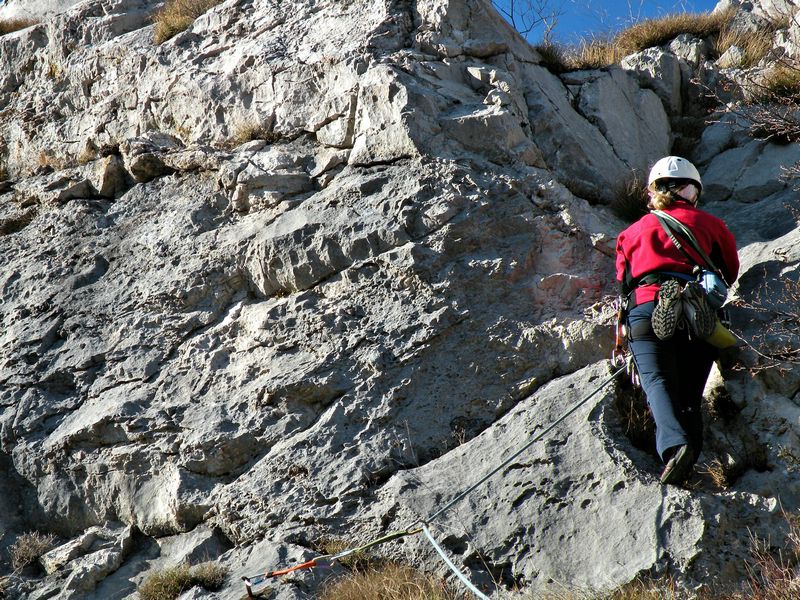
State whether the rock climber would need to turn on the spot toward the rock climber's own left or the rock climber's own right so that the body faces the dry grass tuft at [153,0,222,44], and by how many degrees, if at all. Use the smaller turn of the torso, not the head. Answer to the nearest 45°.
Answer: approximately 45° to the rock climber's own left

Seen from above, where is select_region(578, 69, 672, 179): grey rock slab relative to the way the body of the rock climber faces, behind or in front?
in front

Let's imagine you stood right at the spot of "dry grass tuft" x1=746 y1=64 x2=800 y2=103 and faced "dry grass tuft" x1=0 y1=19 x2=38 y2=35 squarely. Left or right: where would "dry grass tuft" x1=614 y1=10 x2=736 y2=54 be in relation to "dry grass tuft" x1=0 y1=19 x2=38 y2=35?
right

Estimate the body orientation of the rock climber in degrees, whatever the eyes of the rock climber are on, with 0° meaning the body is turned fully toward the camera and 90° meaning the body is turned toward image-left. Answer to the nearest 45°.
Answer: approximately 180°

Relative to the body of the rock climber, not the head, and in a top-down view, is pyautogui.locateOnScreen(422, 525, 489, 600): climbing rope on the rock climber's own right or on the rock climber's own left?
on the rock climber's own left

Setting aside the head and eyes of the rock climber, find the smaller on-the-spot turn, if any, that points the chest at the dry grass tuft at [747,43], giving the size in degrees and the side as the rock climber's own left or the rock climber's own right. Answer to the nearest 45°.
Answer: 0° — they already face it

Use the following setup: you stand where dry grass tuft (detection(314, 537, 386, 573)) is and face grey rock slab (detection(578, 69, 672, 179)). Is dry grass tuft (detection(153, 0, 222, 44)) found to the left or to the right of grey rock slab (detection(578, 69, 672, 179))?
left

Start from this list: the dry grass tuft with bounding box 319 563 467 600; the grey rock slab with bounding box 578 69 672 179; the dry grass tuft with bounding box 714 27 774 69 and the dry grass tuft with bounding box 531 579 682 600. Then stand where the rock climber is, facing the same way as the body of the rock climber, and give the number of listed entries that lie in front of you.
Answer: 2

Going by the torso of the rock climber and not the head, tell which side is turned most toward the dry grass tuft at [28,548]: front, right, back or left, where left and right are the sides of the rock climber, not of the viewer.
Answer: left

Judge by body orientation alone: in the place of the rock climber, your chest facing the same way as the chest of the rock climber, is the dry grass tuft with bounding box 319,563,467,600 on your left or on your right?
on your left

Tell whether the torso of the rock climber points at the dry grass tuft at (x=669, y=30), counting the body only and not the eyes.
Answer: yes

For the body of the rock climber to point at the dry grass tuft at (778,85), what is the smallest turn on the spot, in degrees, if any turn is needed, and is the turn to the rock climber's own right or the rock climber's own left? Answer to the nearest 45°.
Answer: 0° — they already face it
